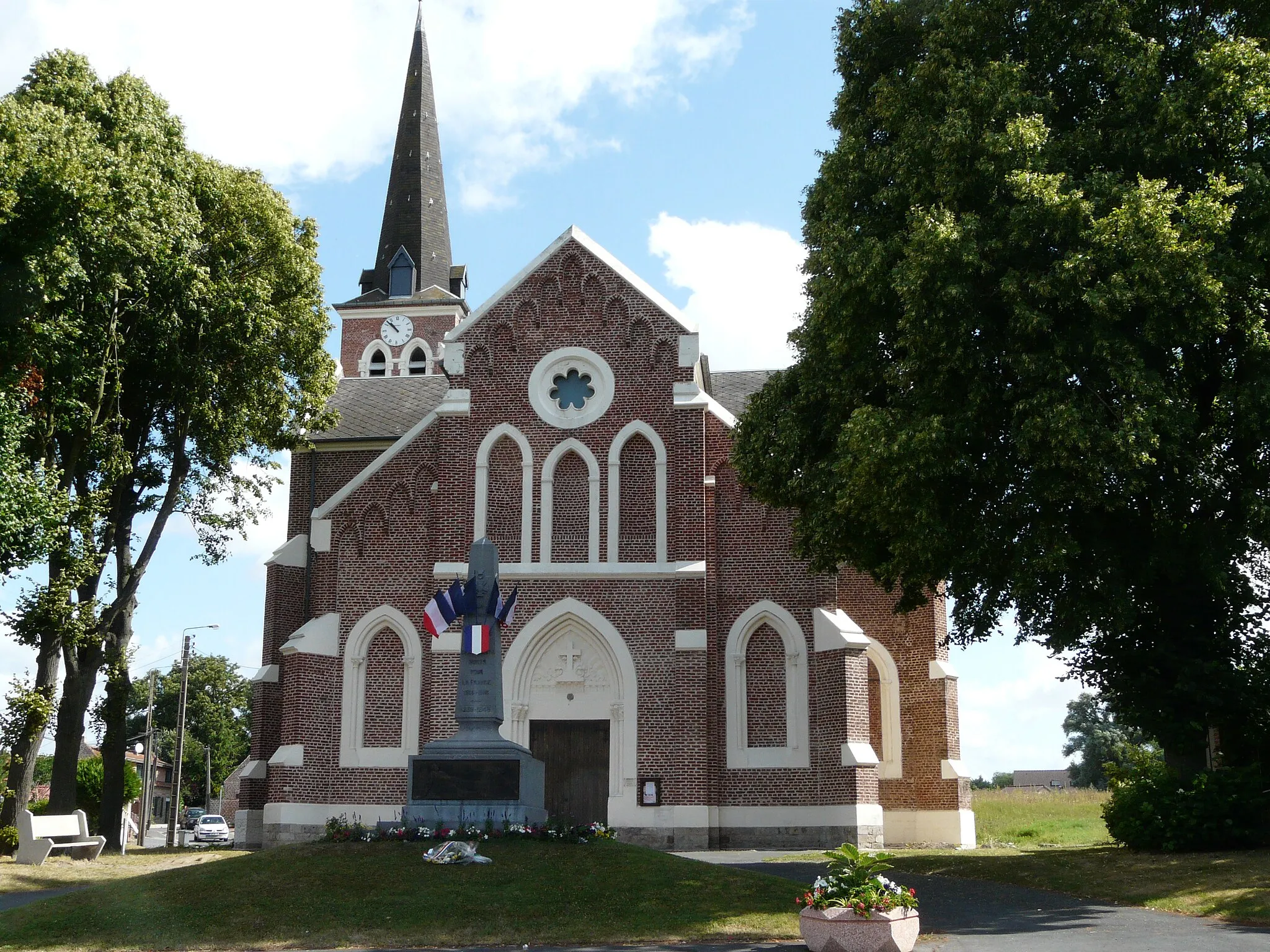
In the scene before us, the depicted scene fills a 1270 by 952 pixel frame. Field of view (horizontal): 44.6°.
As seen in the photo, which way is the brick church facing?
toward the camera

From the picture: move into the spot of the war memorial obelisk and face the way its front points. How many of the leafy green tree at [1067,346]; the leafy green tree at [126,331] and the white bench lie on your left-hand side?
1

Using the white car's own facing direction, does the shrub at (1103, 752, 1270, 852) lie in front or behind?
in front

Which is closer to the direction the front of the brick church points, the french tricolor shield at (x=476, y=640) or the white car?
the french tricolor shield

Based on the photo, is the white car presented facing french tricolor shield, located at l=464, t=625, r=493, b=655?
yes

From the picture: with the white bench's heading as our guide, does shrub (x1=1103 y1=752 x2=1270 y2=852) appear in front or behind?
in front

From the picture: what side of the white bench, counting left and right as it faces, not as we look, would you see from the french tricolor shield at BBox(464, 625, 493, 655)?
front

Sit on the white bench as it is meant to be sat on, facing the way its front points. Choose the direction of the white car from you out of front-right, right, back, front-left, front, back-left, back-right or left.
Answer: back-left

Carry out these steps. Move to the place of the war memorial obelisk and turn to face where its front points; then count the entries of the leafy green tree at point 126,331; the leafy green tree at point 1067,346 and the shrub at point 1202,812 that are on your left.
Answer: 2

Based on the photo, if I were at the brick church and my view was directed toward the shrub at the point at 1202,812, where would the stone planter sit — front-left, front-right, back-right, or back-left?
front-right

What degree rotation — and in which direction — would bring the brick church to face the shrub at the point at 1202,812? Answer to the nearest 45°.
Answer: approximately 45° to its left

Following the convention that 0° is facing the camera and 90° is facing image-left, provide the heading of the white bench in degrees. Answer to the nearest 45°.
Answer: approximately 315°

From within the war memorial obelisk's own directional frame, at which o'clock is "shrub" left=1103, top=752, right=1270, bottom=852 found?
The shrub is roughly at 9 o'clock from the war memorial obelisk.

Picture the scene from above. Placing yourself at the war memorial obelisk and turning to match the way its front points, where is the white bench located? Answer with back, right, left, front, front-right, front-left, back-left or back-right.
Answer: back-right

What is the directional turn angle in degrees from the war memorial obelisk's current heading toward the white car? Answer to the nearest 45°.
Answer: approximately 180°

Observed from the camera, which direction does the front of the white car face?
facing the viewer
